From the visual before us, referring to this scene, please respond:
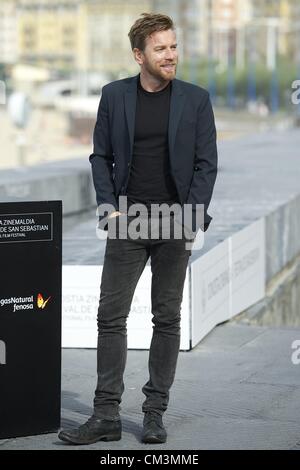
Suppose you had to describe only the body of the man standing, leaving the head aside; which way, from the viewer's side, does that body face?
toward the camera

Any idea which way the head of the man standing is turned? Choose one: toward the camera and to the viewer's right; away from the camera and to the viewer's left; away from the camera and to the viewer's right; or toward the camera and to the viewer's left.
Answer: toward the camera and to the viewer's right
